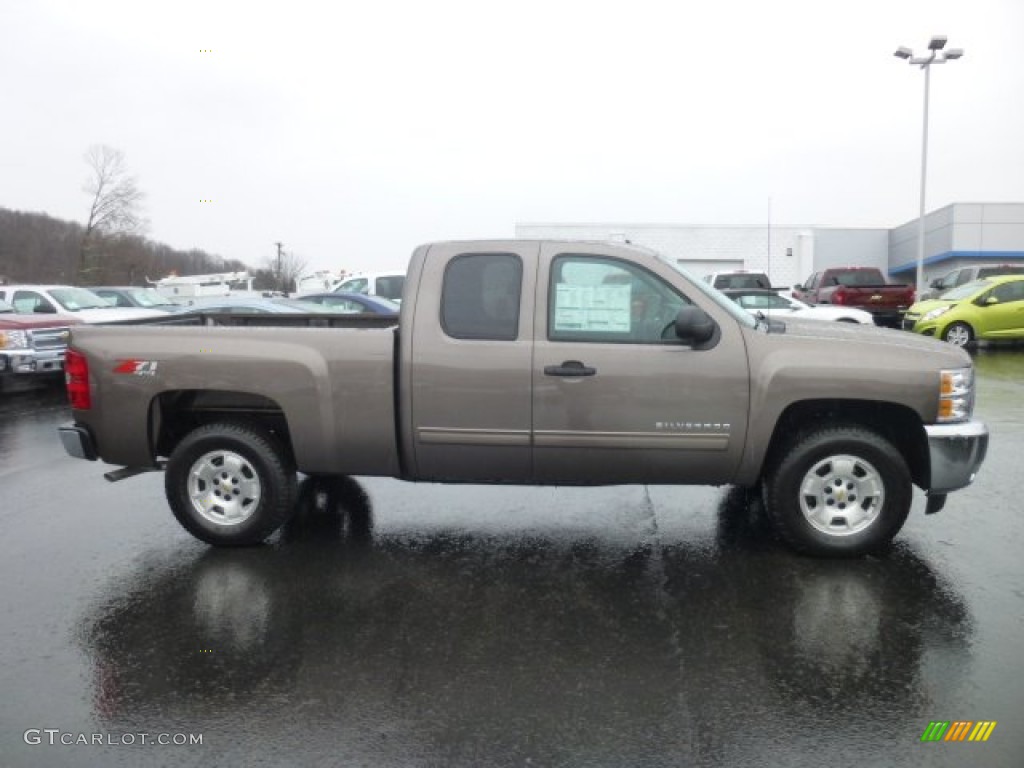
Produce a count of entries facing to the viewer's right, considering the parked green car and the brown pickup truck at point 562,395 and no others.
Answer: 1

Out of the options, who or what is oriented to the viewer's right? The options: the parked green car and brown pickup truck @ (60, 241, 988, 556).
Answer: the brown pickup truck

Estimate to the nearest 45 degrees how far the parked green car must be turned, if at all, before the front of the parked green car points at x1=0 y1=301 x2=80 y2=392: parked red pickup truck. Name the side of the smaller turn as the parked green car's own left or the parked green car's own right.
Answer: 0° — it already faces it

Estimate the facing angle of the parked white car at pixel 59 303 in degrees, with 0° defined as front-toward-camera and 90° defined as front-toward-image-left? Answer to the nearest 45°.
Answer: approximately 315°

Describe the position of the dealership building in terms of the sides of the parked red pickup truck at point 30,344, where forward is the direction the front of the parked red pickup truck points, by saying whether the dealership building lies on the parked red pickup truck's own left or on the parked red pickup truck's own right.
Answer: on the parked red pickup truck's own left

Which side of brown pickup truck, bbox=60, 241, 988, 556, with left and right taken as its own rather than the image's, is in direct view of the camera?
right

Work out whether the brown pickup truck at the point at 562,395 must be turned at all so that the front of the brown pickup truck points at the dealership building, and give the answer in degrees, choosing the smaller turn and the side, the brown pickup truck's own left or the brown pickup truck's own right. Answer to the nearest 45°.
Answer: approximately 90° to the brown pickup truck's own left

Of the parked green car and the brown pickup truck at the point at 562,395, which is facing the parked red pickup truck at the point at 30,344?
the parked green car

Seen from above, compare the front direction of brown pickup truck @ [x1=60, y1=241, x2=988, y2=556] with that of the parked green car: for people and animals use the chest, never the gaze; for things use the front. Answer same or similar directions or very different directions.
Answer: very different directions

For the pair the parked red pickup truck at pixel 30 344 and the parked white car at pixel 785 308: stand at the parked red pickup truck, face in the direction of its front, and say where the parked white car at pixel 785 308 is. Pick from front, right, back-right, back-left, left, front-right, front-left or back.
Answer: front-left

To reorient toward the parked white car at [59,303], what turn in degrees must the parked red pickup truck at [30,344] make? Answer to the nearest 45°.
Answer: approximately 135° to its left
